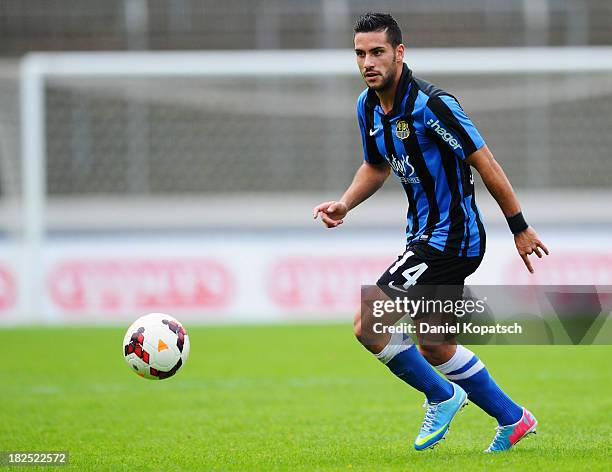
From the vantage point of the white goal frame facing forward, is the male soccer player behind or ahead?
ahead

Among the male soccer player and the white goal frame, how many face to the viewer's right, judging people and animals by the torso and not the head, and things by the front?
0

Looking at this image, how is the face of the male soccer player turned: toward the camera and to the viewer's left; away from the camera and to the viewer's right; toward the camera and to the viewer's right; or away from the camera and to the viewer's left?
toward the camera and to the viewer's left

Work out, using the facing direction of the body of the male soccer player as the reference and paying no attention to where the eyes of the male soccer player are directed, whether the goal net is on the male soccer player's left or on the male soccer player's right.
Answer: on the male soccer player's right

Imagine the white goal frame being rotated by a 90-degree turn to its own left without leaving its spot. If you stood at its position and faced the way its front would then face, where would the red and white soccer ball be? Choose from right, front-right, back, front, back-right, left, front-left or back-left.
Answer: right

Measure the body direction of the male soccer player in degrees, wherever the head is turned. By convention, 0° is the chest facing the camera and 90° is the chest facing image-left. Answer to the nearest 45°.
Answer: approximately 45°

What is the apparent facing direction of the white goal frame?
toward the camera

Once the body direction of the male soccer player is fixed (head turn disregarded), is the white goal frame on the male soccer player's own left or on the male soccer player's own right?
on the male soccer player's own right
